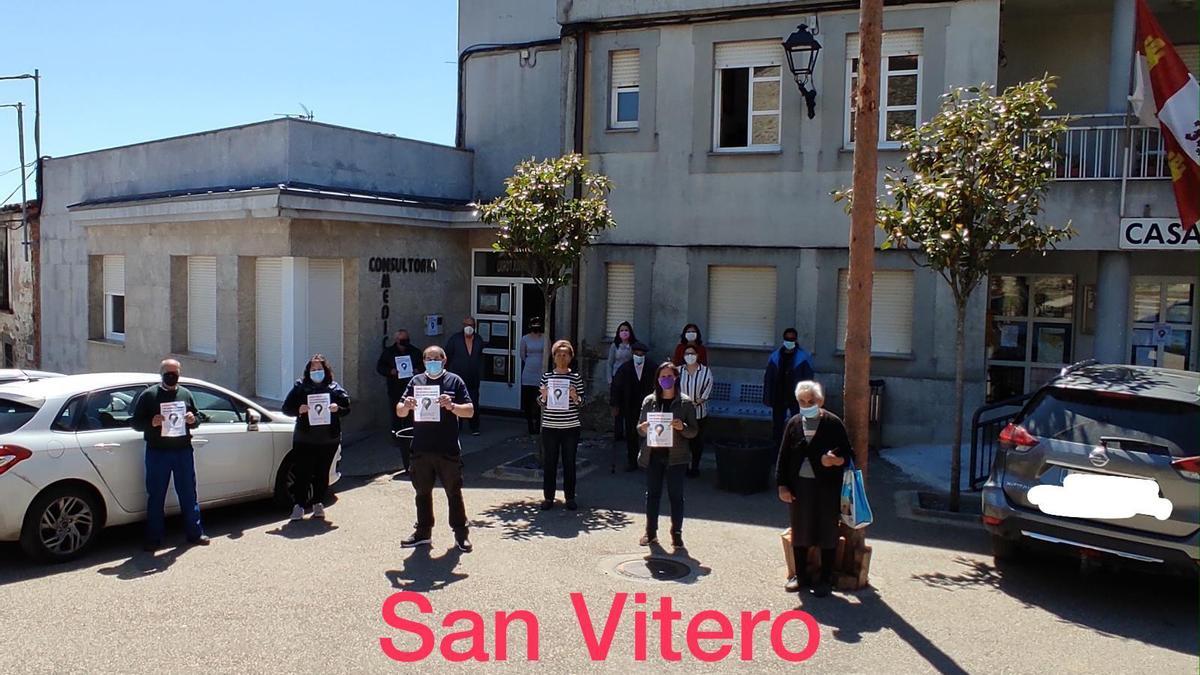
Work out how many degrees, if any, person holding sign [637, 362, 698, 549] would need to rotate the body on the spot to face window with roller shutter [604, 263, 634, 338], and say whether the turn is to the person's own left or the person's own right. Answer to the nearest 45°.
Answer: approximately 180°

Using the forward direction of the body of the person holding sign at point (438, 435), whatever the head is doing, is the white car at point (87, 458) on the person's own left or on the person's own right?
on the person's own right

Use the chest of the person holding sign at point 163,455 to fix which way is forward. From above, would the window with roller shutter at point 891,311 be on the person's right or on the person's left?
on the person's left

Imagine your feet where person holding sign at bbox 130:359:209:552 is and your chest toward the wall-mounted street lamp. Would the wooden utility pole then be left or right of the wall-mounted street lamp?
right

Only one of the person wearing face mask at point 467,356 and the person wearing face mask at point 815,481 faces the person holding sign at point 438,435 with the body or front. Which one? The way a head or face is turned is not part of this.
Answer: the person wearing face mask at point 467,356

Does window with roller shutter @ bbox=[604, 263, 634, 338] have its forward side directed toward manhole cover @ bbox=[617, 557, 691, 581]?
yes

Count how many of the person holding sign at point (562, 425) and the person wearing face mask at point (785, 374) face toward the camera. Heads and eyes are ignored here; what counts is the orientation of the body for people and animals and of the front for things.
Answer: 2

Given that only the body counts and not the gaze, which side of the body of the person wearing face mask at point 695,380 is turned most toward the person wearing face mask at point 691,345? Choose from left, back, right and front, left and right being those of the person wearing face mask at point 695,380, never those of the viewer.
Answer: back

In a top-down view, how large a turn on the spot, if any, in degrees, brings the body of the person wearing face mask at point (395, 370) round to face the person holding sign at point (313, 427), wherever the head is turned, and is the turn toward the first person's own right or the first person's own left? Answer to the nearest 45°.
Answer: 0° — they already face them

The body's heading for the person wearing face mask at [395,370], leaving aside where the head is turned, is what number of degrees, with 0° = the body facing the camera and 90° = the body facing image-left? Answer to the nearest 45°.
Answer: approximately 0°
